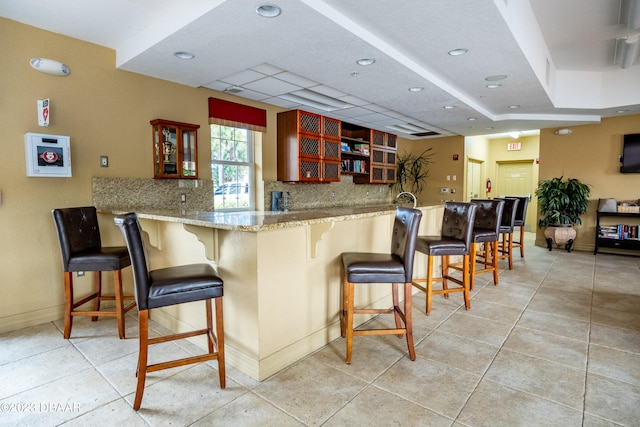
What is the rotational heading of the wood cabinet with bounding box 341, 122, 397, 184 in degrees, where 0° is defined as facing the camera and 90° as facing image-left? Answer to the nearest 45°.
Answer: approximately 315°

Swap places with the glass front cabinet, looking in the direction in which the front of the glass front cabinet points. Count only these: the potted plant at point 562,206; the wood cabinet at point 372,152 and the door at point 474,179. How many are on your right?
0

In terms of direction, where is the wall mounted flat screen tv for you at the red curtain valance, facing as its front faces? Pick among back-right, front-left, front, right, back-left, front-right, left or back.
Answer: front-left

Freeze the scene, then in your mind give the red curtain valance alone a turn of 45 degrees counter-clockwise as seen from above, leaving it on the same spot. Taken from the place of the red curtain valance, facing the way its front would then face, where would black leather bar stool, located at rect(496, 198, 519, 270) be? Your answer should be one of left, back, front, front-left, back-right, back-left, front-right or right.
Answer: front

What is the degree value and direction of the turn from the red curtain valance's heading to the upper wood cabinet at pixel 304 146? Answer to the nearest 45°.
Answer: approximately 45° to its left

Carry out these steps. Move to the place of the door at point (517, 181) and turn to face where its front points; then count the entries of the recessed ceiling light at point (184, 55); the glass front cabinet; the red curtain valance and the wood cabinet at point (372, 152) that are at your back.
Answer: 0

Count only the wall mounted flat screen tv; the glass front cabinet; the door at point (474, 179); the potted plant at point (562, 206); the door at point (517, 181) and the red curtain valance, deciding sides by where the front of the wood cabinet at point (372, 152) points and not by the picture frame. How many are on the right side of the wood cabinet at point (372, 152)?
2

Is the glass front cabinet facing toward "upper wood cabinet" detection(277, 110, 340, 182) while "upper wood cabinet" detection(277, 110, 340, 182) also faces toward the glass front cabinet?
no

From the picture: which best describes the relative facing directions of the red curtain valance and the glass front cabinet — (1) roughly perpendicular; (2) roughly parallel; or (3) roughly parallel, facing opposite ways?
roughly parallel

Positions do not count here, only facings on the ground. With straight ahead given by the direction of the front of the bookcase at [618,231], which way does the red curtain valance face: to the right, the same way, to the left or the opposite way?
to the left

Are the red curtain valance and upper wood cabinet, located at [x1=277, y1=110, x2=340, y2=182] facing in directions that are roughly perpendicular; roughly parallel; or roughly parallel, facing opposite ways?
roughly parallel

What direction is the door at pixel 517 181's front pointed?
toward the camera

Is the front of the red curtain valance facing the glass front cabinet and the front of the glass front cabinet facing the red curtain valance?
no

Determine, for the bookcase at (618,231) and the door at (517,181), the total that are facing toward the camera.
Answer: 2

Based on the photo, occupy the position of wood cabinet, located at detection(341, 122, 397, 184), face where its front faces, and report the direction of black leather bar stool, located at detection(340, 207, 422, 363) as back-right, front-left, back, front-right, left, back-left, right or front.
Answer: front-right

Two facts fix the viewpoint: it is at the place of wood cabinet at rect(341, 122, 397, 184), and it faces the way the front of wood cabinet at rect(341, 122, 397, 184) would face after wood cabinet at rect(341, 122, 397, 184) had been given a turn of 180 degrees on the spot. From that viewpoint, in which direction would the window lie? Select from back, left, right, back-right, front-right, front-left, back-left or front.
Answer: left

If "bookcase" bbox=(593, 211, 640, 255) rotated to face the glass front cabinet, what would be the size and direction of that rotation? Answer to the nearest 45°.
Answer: approximately 45° to its right

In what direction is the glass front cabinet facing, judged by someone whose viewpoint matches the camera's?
facing the viewer and to the right of the viewer

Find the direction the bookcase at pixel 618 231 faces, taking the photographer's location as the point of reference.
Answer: facing the viewer

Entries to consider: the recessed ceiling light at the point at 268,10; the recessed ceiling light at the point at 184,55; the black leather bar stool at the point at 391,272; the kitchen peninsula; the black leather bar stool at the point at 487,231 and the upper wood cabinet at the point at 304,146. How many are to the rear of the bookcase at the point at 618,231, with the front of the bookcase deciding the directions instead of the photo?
0

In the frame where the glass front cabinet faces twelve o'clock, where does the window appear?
The window is roughly at 9 o'clock from the glass front cabinet.
